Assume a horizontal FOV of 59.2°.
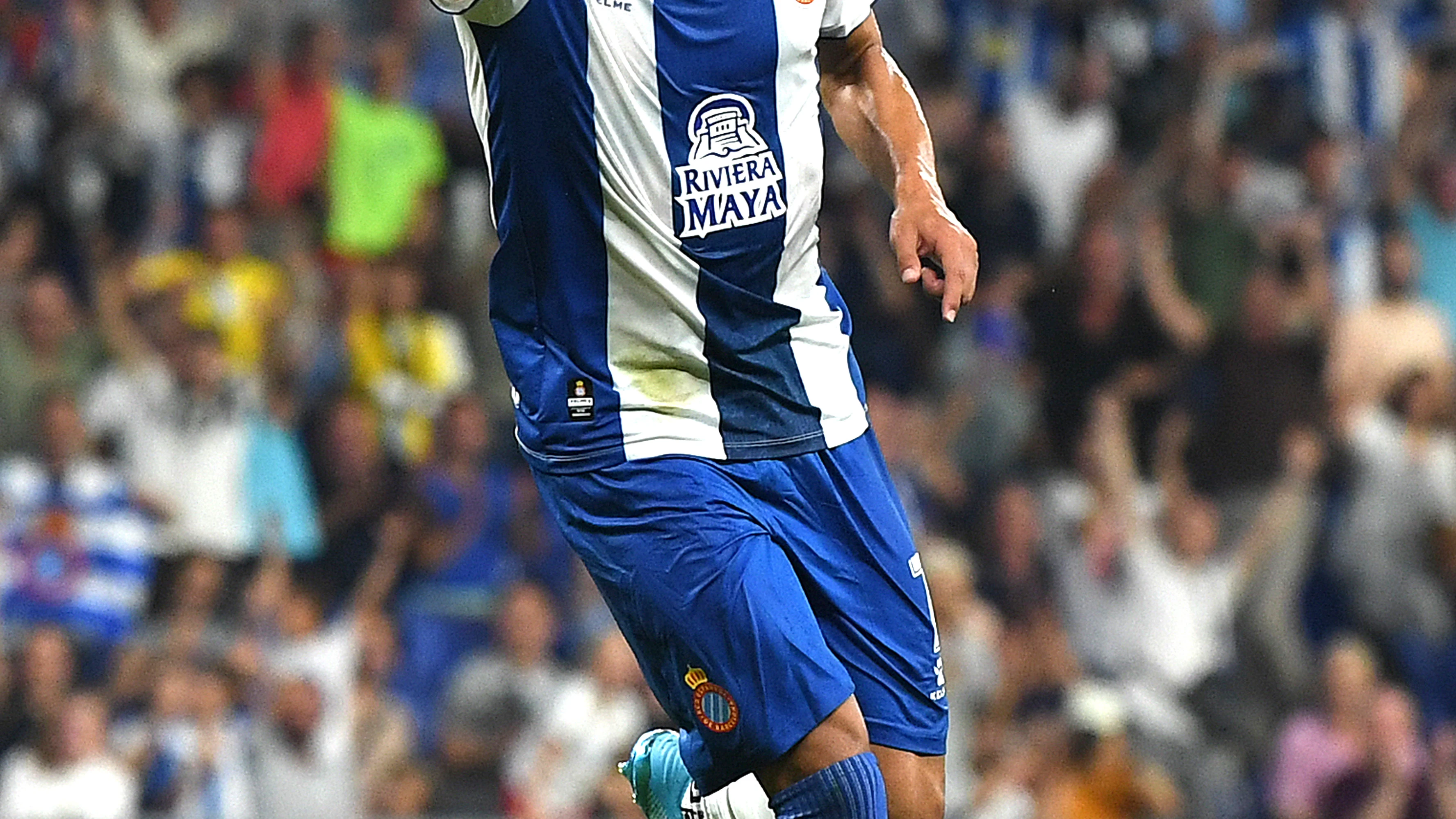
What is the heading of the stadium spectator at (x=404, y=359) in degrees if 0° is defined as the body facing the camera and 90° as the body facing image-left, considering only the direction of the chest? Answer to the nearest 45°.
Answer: approximately 0°

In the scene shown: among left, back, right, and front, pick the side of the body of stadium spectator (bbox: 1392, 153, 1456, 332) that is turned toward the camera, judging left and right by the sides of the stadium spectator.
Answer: front

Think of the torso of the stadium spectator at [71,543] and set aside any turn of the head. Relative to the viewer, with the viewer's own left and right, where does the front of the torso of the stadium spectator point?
facing the viewer

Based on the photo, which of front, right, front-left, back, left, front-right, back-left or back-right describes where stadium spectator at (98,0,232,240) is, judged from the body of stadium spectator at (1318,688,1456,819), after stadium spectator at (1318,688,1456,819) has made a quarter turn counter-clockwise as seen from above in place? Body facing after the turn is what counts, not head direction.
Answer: back

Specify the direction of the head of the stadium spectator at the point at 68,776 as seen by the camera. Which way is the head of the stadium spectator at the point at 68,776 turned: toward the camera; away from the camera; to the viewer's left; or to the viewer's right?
toward the camera

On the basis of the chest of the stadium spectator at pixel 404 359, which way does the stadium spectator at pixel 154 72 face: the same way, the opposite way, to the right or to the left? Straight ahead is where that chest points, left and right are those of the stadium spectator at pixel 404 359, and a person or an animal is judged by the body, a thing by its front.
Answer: the same way

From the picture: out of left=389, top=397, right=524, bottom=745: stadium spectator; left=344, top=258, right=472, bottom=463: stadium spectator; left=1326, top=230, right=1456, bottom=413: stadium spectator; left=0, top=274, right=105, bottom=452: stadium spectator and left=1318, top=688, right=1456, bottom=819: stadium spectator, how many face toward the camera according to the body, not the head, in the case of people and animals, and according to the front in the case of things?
5

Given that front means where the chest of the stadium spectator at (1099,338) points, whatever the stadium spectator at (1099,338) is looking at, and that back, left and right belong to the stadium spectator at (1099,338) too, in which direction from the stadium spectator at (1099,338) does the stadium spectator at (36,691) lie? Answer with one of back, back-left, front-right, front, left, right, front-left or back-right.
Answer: front-right

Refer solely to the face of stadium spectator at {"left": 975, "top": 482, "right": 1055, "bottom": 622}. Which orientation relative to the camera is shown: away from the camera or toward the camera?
toward the camera

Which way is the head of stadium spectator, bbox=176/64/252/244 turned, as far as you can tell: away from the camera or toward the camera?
toward the camera

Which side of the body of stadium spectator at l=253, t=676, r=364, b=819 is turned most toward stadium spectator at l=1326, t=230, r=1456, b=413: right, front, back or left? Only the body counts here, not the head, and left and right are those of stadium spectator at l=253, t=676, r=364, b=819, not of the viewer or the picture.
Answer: left

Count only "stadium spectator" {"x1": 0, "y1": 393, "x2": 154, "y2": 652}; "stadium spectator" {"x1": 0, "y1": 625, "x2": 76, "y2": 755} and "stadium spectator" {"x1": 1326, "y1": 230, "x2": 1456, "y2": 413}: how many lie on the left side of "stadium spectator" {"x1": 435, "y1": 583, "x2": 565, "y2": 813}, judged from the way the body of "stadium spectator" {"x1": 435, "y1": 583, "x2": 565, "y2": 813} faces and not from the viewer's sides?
1

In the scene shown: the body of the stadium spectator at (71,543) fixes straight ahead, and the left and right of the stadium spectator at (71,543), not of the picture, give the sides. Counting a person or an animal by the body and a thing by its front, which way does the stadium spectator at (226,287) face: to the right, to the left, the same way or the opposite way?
the same way

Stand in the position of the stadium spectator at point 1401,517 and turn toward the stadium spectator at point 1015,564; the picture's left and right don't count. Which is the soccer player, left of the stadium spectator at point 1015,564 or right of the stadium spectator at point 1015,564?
left

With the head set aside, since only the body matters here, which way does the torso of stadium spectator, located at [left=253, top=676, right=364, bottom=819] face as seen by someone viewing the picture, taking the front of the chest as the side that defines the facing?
toward the camera

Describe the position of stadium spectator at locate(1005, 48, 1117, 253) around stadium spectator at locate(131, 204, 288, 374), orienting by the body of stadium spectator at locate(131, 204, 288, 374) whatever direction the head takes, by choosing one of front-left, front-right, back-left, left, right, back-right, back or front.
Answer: left

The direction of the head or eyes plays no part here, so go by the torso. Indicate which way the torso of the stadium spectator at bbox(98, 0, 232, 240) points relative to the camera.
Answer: toward the camera
